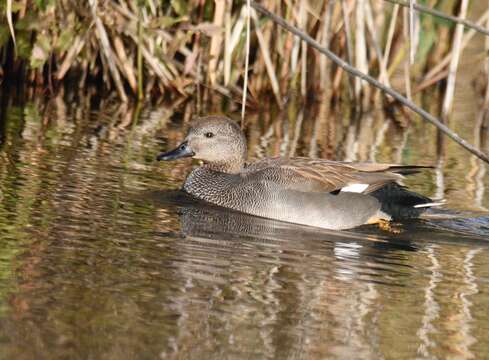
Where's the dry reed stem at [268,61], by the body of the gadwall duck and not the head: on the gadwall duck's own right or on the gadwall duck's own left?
on the gadwall duck's own right

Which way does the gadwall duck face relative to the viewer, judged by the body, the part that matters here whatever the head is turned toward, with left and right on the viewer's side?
facing to the left of the viewer

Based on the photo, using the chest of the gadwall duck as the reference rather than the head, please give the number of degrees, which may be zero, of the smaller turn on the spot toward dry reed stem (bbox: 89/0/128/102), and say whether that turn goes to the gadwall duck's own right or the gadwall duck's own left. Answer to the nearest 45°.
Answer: approximately 45° to the gadwall duck's own right

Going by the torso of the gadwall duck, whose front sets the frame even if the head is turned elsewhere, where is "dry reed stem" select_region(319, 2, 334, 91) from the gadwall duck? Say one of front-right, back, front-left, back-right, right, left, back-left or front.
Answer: right

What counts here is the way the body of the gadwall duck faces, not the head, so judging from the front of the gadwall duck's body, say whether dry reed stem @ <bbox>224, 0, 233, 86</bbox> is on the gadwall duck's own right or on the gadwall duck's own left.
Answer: on the gadwall duck's own right
